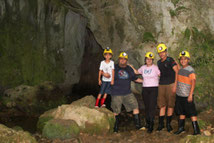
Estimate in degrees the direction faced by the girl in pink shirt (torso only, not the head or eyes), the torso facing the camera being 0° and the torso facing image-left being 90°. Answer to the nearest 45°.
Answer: approximately 0°

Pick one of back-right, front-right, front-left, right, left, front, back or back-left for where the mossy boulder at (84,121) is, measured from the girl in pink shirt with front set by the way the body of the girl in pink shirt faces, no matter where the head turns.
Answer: right

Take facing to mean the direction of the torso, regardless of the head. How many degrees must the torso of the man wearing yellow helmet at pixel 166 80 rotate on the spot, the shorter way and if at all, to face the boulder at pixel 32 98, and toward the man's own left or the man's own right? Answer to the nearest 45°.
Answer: approximately 90° to the man's own right

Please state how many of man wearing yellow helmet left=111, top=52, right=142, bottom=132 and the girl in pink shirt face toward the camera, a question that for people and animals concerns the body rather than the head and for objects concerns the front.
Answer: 2

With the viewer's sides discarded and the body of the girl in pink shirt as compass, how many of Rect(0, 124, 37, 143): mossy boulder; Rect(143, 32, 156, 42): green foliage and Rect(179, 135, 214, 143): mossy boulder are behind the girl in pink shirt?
1

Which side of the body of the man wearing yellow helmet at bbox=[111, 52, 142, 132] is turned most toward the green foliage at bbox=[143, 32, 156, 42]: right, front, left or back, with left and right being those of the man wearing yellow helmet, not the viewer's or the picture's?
back

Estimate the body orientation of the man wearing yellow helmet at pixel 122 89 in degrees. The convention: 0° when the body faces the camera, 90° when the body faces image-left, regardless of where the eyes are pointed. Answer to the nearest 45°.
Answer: approximately 0°

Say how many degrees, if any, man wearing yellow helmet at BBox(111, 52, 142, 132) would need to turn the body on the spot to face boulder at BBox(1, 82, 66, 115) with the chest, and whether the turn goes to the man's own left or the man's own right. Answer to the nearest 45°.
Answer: approximately 135° to the man's own right

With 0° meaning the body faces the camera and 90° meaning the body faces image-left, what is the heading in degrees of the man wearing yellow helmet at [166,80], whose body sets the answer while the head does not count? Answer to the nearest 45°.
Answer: approximately 45°
